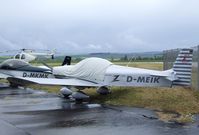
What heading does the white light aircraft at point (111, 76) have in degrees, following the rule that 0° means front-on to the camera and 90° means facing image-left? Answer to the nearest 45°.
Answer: approximately 135°
